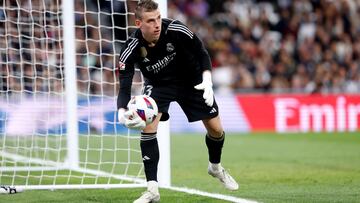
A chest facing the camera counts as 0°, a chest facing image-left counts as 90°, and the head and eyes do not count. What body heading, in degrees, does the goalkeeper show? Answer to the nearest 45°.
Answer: approximately 0°

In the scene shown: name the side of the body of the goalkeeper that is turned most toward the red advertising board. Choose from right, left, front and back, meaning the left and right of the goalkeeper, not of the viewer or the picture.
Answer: back

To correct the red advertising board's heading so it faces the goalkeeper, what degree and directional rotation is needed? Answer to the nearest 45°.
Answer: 0° — it already faces them

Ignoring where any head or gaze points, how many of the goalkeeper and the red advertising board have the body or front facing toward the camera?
2

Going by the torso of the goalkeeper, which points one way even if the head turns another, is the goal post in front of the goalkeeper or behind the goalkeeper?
behind
